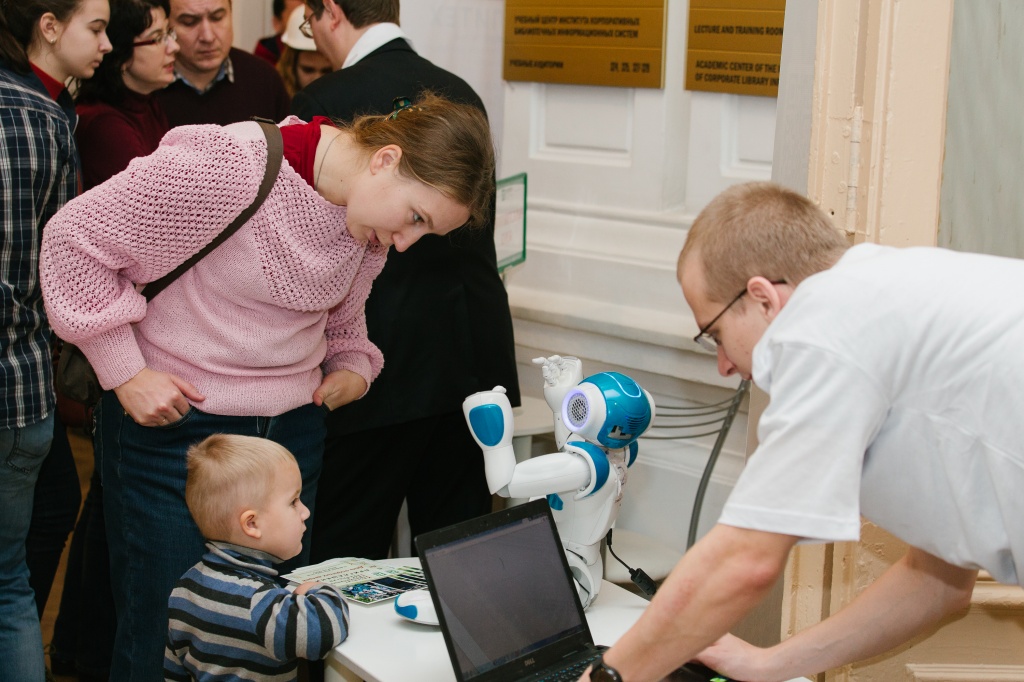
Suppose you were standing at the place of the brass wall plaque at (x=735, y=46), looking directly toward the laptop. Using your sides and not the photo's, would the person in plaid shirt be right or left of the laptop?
right

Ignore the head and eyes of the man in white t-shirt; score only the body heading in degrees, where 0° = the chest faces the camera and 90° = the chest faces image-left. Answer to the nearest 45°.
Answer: approximately 90°

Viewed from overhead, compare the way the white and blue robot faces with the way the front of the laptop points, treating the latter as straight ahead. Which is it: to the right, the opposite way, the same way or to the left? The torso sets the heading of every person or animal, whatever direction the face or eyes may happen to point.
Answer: the opposite way

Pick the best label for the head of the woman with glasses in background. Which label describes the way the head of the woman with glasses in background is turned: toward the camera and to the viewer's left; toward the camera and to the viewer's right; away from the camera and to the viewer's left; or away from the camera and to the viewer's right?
toward the camera and to the viewer's right

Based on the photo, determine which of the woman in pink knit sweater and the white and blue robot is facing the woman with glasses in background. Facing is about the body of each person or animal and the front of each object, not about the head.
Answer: the white and blue robot

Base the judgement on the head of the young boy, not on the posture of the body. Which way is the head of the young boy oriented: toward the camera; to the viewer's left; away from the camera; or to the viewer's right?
to the viewer's right

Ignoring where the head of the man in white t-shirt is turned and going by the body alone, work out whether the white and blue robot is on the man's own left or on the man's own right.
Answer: on the man's own right
